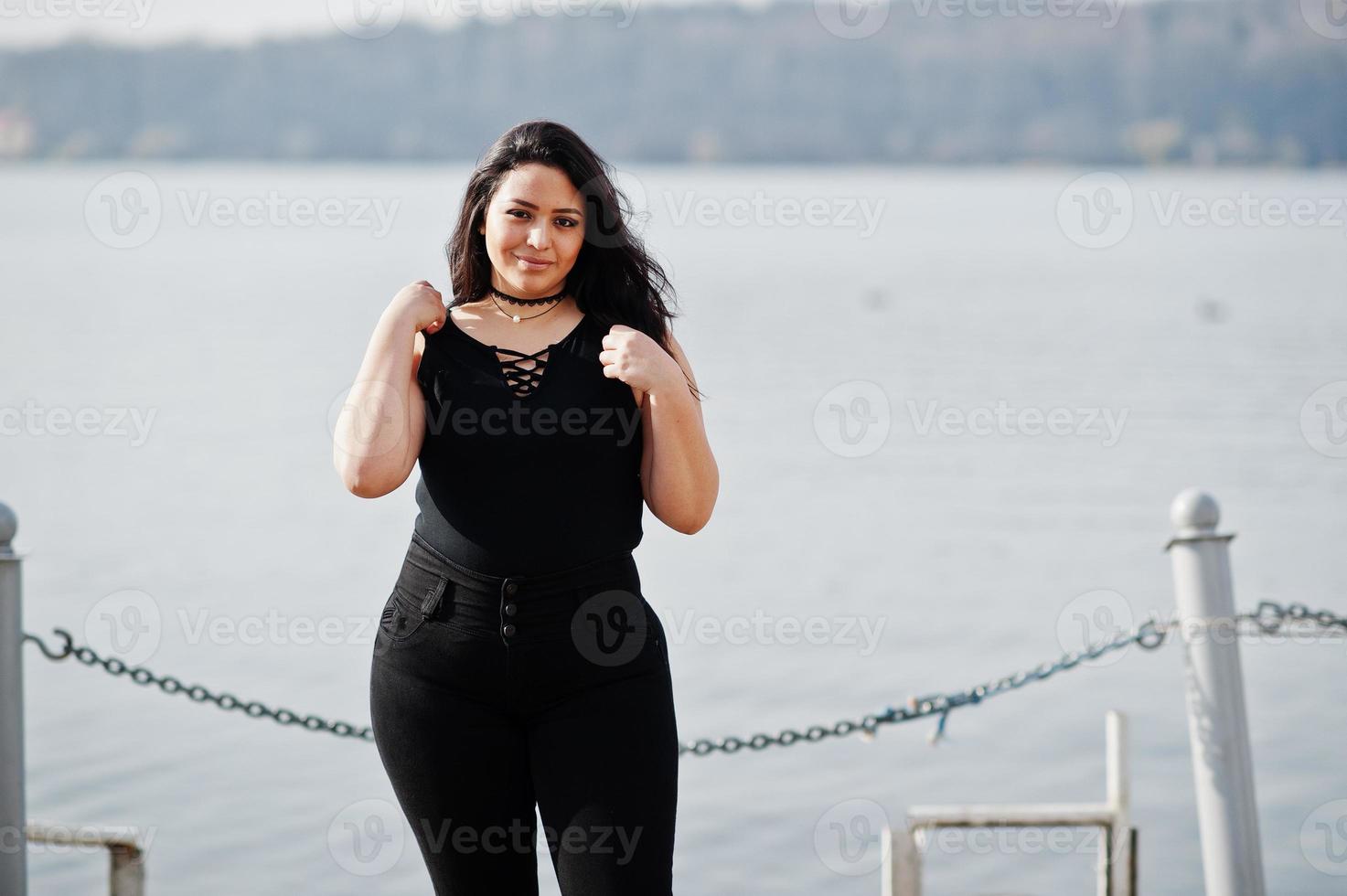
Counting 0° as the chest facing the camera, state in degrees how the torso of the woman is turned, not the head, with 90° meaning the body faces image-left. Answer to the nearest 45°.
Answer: approximately 0°

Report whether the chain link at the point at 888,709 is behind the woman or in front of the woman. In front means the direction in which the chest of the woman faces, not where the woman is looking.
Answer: behind

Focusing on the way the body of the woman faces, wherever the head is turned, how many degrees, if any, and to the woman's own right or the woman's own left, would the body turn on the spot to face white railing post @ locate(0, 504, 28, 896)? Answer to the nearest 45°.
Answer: approximately 135° to the woman's own right

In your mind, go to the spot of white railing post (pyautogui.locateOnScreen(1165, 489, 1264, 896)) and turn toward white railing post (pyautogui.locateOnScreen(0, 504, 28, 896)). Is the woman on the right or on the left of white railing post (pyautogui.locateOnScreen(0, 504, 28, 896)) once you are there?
left

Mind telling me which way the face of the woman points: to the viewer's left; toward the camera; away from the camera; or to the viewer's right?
toward the camera
